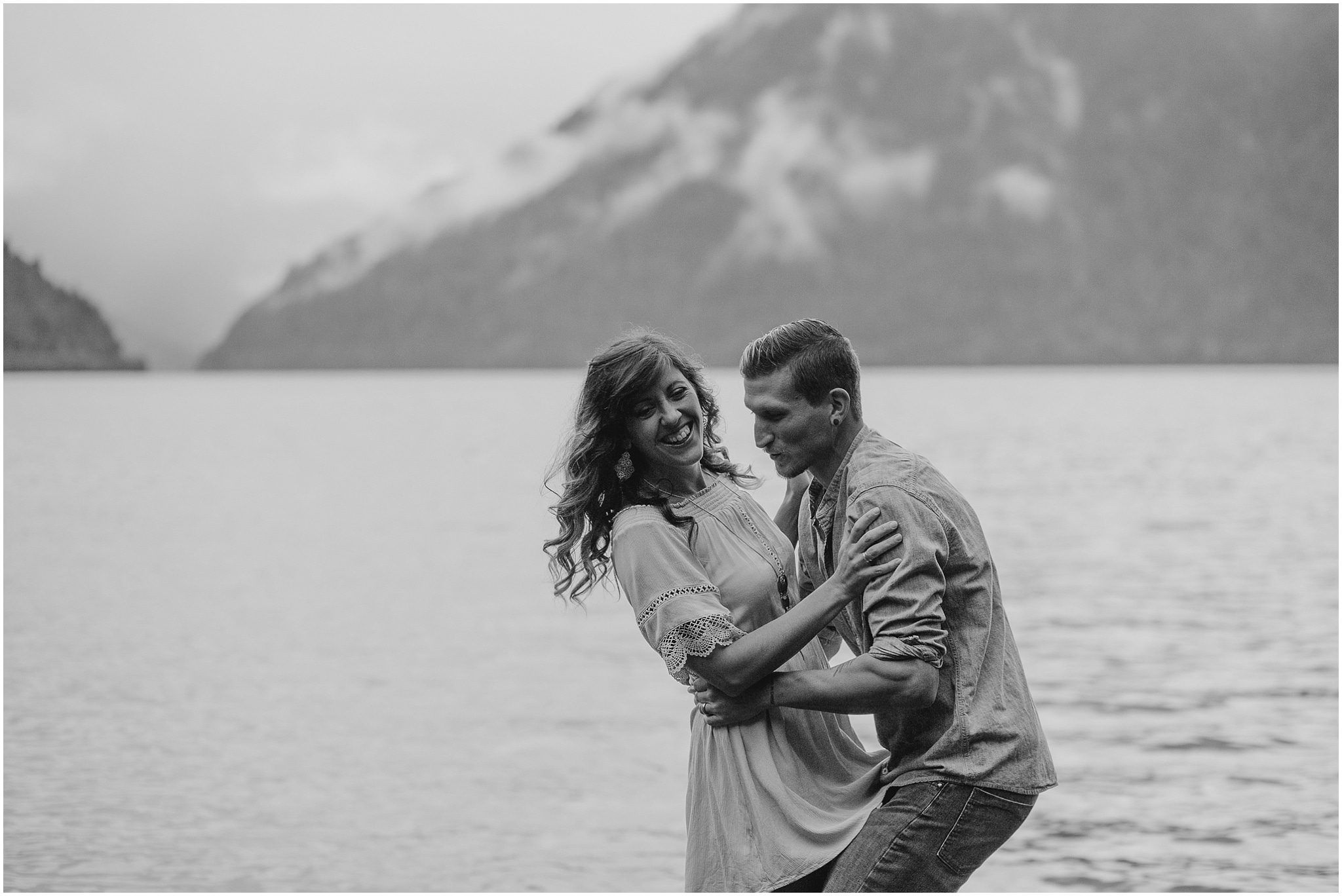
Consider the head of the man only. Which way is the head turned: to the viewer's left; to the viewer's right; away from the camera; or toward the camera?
to the viewer's left

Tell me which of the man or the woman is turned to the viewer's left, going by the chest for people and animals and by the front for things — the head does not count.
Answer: the man

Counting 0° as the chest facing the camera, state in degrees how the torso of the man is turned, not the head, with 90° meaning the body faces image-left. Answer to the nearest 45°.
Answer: approximately 90°

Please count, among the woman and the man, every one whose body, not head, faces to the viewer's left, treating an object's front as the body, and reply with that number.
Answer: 1
